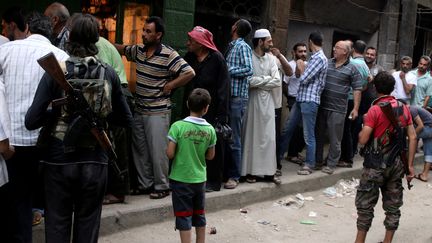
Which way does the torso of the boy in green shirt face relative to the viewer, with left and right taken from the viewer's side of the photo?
facing away from the viewer

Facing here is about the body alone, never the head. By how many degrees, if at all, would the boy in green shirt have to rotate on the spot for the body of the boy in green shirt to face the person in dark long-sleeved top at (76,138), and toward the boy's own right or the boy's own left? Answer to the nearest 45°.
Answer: approximately 135° to the boy's own left

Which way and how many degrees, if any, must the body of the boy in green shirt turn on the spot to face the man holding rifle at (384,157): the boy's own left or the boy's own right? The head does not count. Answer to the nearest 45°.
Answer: approximately 90° to the boy's own right

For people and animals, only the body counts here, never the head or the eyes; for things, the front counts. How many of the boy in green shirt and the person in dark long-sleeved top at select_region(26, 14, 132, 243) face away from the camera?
2

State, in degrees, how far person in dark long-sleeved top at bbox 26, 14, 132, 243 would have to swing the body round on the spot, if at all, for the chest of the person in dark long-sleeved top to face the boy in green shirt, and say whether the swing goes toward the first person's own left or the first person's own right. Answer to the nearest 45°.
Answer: approximately 45° to the first person's own right

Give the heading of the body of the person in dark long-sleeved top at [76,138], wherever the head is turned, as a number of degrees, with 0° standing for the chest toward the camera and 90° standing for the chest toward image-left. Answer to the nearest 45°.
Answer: approximately 180°
